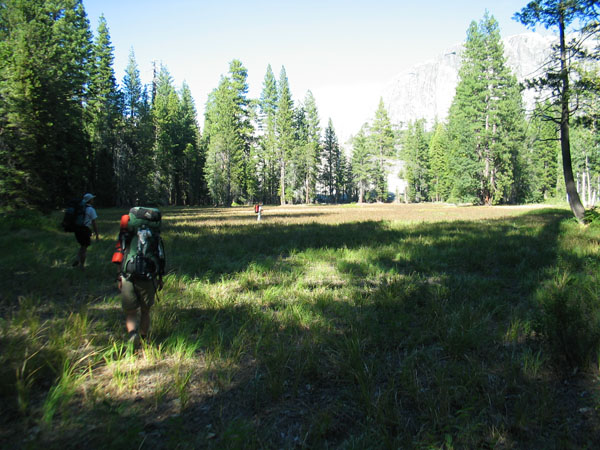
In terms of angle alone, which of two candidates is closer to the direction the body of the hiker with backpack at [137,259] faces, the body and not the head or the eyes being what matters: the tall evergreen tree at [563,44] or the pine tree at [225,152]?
the pine tree

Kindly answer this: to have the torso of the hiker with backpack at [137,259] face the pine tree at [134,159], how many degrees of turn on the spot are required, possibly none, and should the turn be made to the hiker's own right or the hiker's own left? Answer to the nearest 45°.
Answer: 0° — they already face it

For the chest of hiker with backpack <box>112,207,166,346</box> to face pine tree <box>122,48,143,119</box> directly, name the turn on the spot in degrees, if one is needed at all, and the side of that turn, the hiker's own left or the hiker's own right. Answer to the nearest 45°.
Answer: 0° — they already face it

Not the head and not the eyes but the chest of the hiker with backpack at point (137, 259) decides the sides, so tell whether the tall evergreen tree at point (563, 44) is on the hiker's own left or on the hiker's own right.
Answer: on the hiker's own right

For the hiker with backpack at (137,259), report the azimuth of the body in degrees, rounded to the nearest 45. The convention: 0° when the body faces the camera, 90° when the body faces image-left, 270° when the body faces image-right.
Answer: approximately 180°
